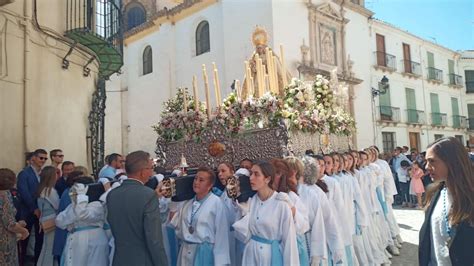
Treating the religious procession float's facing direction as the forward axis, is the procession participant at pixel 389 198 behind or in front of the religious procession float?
behind

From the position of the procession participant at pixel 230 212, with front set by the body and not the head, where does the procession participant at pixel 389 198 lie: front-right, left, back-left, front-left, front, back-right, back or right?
back

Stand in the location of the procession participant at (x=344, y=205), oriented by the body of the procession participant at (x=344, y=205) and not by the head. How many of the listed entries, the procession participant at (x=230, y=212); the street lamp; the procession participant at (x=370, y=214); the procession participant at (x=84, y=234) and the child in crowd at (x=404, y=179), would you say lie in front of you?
2

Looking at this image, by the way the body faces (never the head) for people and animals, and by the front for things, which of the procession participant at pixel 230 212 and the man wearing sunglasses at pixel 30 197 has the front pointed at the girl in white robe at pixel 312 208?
the man wearing sunglasses

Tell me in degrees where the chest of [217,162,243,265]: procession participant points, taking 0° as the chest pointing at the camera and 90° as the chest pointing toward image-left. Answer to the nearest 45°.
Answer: approximately 45°

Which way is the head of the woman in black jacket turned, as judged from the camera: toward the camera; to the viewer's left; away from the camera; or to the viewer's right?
to the viewer's left

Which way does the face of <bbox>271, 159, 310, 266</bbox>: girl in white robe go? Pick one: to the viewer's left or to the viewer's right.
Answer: to the viewer's left

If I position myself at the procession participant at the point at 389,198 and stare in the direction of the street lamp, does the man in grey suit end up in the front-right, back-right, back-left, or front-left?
back-left

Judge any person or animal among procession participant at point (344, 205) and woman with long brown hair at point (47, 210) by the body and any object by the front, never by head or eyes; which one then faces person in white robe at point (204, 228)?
the procession participant

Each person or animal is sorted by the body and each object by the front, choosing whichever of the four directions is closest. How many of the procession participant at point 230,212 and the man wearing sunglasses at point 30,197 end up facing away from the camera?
0

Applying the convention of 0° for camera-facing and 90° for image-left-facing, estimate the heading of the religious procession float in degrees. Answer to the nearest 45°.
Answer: approximately 45°

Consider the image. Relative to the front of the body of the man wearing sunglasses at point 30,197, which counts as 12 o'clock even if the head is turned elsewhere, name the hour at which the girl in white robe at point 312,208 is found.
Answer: The girl in white robe is roughly at 12 o'clock from the man wearing sunglasses.

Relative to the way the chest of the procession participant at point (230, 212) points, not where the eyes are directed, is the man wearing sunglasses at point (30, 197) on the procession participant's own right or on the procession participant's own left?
on the procession participant's own right
